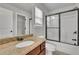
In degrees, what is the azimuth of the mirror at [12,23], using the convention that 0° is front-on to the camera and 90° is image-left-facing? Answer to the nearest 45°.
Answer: approximately 315°

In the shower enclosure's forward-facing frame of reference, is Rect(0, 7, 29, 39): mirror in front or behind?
in front

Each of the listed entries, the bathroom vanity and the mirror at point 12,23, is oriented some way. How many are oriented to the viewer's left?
0

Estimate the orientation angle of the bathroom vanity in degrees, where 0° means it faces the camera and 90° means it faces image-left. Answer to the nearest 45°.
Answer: approximately 315°
